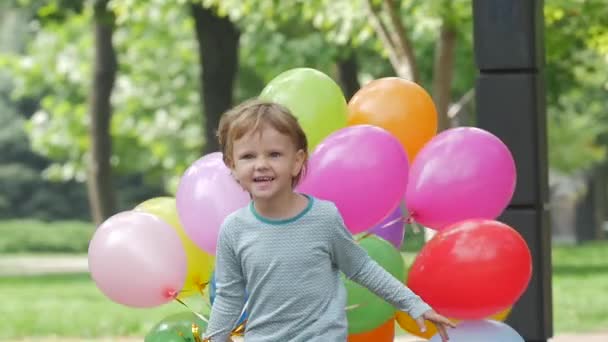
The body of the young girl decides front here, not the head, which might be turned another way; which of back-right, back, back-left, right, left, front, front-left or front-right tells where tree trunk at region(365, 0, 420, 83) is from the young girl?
back

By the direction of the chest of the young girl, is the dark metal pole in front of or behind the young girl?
behind

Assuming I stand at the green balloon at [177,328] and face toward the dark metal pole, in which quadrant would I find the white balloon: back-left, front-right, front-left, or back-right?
front-right

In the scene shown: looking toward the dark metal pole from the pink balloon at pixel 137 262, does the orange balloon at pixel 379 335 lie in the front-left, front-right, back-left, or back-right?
front-right

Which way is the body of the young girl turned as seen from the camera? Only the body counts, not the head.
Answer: toward the camera

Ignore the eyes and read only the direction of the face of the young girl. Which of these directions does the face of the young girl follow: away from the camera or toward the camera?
toward the camera

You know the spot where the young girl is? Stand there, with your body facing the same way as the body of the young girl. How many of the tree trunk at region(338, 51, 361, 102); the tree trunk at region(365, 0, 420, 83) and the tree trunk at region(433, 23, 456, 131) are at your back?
3

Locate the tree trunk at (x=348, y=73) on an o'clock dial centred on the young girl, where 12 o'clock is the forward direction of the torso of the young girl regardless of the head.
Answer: The tree trunk is roughly at 6 o'clock from the young girl.

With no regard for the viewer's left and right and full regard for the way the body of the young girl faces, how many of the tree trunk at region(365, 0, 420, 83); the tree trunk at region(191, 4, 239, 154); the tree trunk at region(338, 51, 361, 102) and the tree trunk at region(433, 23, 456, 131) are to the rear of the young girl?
4
